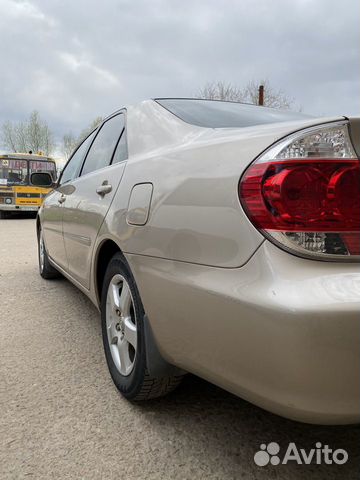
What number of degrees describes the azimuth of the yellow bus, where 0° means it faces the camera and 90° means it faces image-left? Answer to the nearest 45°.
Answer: approximately 0°
